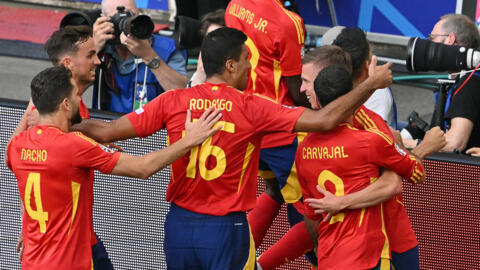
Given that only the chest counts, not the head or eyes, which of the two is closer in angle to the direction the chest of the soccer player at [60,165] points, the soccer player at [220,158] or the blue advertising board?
the blue advertising board

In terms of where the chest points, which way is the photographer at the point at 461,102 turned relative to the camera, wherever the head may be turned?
to the viewer's left

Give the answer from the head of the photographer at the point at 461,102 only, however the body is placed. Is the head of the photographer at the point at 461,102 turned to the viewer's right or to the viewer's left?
to the viewer's left

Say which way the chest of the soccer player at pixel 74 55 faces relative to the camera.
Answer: to the viewer's right

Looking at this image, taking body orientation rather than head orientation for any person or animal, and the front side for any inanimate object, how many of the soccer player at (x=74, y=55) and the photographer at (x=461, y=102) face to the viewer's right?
1

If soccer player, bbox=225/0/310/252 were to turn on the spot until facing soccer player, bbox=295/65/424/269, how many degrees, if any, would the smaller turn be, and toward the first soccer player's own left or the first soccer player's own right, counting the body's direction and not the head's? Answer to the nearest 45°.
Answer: approximately 90° to the first soccer player's own right

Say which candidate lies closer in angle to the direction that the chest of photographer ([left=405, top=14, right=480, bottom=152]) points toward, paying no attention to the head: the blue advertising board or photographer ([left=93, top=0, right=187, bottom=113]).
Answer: the photographer
